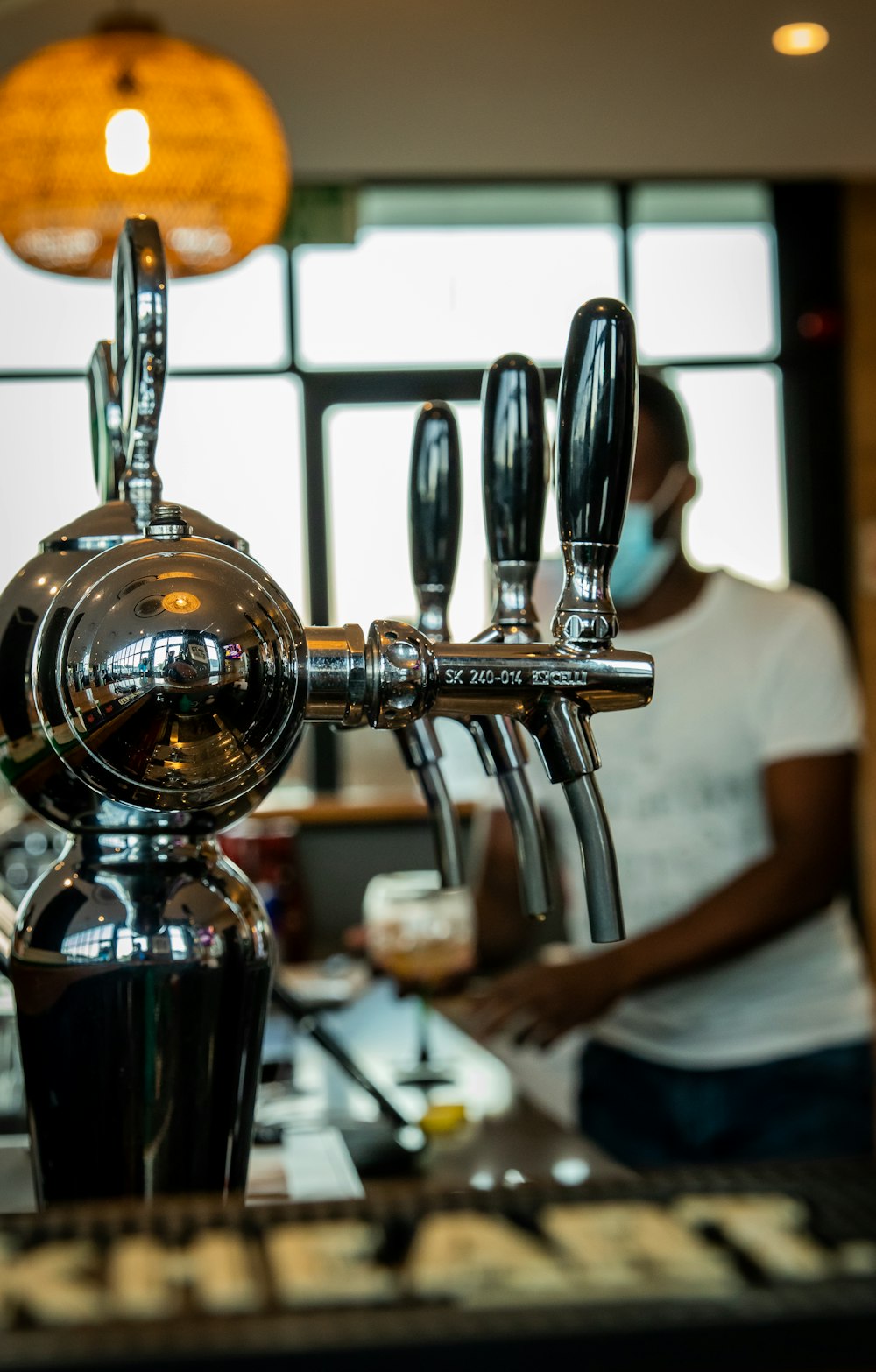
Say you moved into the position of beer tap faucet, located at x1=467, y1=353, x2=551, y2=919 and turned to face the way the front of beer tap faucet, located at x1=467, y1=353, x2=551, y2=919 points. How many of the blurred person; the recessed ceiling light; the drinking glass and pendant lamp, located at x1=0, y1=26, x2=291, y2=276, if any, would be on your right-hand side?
0

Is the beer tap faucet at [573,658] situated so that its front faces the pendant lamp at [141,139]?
no

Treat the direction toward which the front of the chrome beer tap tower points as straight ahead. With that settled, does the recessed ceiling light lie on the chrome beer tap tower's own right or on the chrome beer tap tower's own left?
on the chrome beer tap tower's own left

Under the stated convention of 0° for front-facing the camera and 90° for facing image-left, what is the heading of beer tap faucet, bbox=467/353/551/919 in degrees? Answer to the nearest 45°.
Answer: approximately 270°

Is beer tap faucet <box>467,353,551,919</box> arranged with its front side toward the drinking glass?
no

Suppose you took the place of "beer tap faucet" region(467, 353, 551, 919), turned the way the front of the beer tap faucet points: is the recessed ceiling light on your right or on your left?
on your left

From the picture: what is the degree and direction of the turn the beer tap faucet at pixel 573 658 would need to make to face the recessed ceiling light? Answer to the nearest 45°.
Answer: approximately 90° to its left

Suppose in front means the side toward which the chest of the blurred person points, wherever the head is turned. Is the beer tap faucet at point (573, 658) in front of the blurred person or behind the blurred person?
in front

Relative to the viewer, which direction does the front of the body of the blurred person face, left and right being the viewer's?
facing the viewer and to the left of the viewer

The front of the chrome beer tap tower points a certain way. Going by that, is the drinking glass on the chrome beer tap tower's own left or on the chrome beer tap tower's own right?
on the chrome beer tap tower's own left

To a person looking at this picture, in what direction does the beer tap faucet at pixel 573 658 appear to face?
facing to the right of the viewer

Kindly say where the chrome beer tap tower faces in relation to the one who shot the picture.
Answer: facing to the right of the viewer
